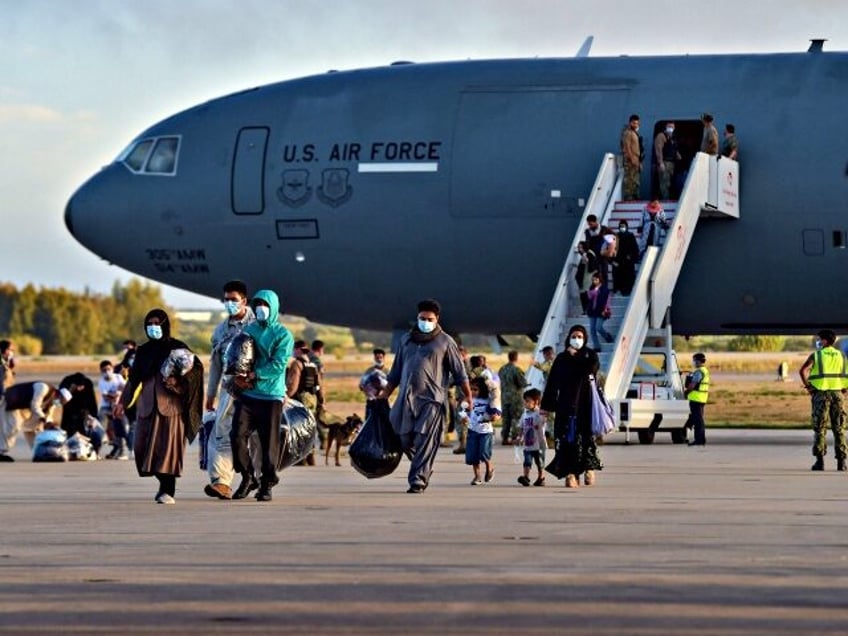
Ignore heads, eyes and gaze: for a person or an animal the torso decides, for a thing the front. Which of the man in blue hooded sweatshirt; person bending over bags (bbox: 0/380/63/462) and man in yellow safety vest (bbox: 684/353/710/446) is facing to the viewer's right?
the person bending over bags

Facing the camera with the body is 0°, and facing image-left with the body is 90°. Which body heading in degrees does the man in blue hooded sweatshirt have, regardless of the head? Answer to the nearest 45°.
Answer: approximately 45°

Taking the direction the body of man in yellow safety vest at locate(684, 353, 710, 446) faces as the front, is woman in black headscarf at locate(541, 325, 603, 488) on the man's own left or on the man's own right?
on the man's own left

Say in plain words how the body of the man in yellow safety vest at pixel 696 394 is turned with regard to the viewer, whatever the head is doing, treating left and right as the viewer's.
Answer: facing to the left of the viewer

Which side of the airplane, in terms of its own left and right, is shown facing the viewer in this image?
left

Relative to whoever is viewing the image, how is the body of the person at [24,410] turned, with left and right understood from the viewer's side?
facing to the right of the viewer

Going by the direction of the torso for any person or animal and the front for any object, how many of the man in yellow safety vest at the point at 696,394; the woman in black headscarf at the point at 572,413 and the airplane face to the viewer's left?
2
